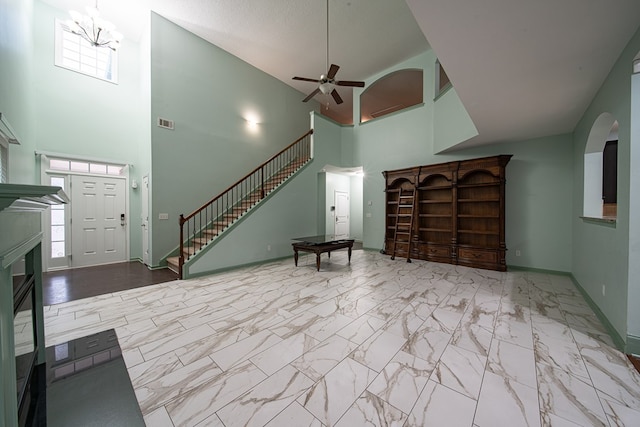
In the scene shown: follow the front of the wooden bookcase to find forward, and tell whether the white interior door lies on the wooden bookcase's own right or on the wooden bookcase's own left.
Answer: on the wooden bookcase's own right

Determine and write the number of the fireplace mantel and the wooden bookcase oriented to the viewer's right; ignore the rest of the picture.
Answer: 1

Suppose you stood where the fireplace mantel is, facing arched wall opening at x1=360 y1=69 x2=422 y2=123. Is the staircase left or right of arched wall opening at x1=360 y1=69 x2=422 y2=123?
left

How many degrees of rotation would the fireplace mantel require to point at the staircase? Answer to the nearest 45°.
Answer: approximately 45° to its left

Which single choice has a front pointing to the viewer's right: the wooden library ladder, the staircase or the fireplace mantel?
the fireplace mantel

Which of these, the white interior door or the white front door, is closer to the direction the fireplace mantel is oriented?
the white interior door

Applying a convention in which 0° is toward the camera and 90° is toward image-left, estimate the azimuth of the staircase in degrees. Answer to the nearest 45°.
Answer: approximately 45°

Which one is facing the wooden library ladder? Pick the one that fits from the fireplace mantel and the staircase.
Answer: the fireplace mantel

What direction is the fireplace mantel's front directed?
to the viewer's right
